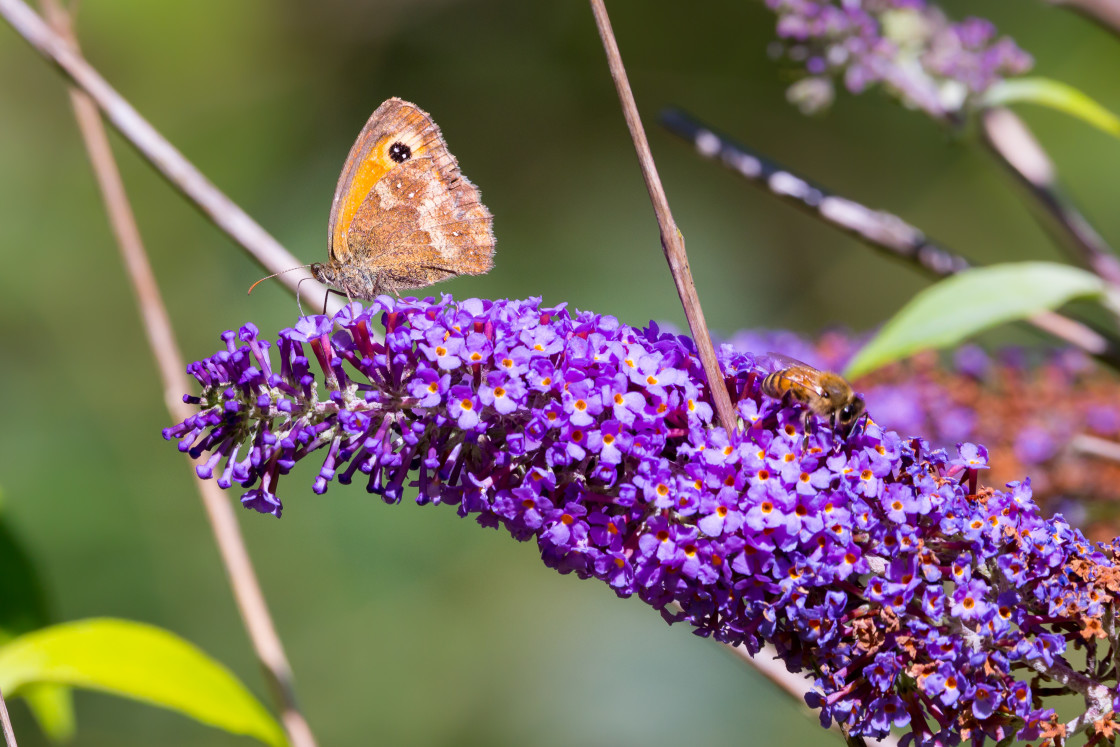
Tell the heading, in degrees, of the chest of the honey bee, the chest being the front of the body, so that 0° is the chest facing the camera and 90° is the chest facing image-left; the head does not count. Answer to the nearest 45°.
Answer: approximately 270°

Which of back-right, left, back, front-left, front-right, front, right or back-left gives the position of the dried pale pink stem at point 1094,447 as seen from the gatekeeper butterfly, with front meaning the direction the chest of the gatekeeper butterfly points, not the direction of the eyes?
back

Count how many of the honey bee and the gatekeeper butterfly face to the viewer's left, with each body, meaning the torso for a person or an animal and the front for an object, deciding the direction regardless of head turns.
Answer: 1

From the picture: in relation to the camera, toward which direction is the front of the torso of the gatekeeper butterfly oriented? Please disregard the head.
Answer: to the viewer's left

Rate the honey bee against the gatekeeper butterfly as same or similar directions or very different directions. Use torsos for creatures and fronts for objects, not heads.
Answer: very different directions

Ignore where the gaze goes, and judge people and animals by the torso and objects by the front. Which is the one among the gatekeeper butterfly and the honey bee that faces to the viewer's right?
the honey bee

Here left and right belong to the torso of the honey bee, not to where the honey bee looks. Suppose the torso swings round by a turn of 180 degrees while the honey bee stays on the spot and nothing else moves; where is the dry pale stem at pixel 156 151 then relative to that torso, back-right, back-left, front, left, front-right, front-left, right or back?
front

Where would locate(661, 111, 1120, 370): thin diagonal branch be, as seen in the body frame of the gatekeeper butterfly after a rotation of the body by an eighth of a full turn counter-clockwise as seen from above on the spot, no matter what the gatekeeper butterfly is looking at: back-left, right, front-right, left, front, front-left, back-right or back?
back-left

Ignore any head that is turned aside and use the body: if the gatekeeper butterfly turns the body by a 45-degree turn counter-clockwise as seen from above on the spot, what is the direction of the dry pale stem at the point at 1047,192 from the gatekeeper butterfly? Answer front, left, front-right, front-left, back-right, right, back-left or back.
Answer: back-left
